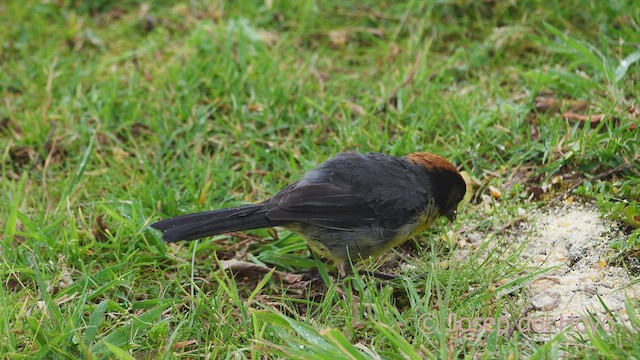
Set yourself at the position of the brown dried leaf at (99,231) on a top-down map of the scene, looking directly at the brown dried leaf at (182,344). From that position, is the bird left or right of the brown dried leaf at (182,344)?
left

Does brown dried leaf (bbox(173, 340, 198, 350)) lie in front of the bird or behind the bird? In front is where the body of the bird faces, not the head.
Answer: behind

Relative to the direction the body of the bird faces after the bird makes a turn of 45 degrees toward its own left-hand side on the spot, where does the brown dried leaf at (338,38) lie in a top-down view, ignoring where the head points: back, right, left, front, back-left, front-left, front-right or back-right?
front-left

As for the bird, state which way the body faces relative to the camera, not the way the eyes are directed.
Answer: to the viewer's right

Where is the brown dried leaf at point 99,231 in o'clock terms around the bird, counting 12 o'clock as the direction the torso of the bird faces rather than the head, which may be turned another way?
The brown dried leaf is roughly at 6 o'clock from the bird.
